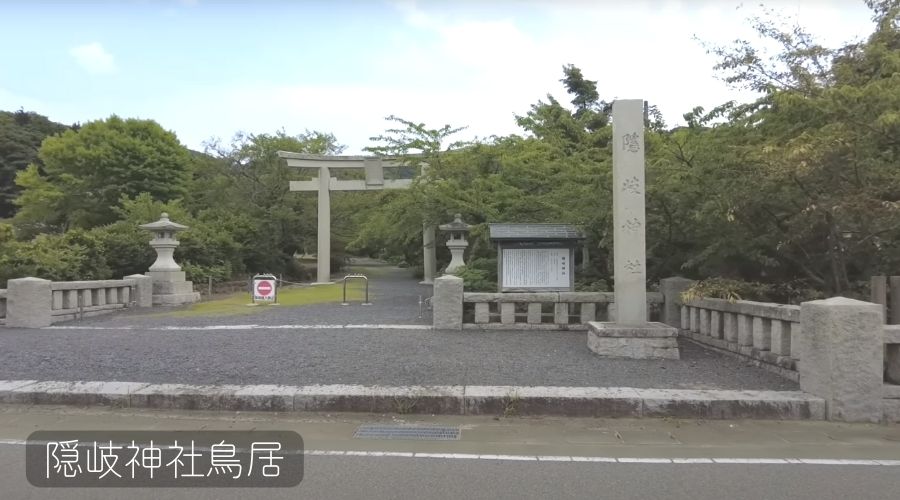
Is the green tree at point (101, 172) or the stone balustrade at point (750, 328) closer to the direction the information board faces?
the stone balustrade

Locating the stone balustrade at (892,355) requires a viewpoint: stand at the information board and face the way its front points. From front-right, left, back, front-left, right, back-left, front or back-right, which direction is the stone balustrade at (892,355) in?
front-left

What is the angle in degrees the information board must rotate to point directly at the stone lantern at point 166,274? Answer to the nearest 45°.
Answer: approximately 90° to its right

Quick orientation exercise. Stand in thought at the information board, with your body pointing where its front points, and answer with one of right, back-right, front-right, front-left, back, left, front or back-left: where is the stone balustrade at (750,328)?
front-left

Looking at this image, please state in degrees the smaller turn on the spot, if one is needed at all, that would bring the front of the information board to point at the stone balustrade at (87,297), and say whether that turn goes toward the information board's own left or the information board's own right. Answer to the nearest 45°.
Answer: approximately 90° to the information board's own right

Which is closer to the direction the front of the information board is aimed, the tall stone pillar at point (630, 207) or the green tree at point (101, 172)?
the tall stone pillar

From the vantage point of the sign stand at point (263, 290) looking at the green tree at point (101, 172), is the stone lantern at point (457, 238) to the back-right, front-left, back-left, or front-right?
back-right

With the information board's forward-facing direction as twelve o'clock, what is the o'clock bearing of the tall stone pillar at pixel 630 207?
The tall stone pillar is roughly at 11 o'clock from the information board.

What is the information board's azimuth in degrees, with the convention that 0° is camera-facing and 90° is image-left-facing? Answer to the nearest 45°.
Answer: approximately 0°

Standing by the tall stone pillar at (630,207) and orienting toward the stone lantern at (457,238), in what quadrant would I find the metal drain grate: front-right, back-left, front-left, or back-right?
back-left

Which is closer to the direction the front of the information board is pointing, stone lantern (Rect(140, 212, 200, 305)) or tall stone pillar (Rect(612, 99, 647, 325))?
the tall stone pillar

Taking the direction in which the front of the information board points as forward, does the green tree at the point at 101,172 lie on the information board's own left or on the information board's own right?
on the information board's own right
